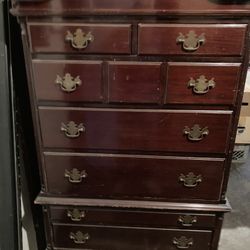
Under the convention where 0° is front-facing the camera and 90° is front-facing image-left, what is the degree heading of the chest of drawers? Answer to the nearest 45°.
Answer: approximately 0°
